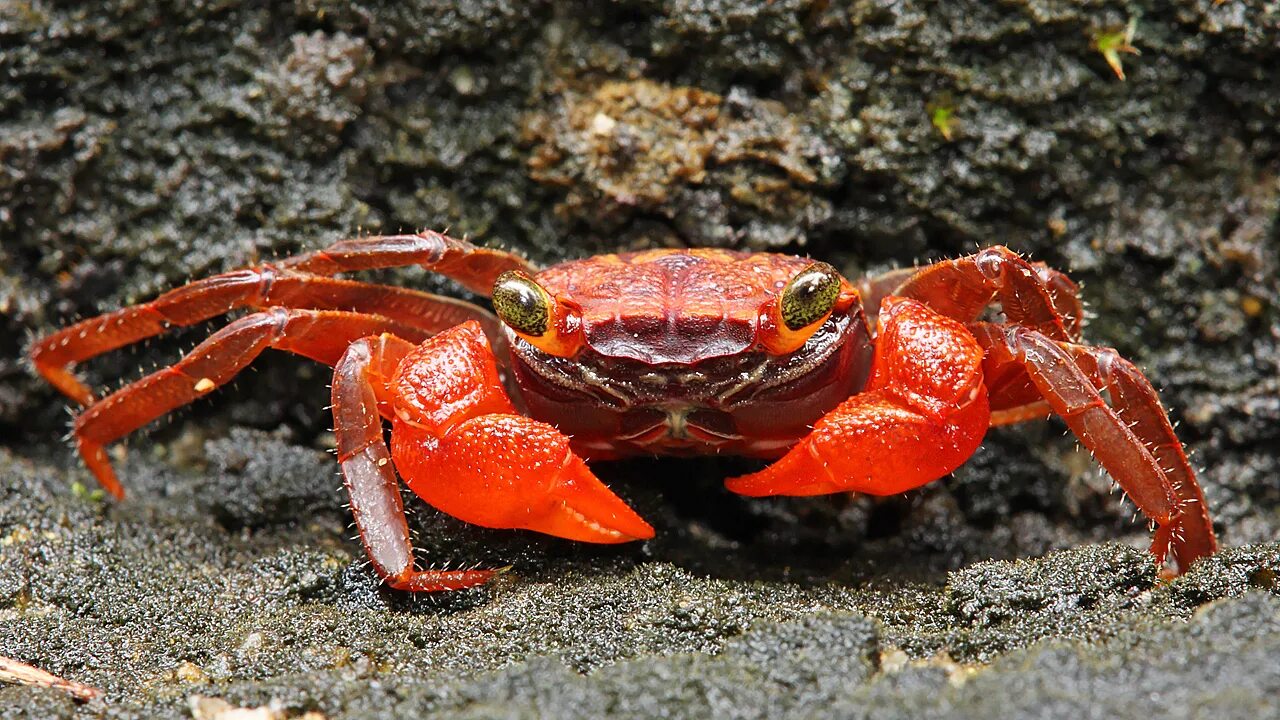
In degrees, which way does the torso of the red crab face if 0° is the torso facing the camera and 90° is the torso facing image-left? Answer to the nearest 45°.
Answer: approximately 0°

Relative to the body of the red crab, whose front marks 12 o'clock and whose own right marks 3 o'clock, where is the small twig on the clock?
The small twig is roughly at 2 o'clock from the red crab.
